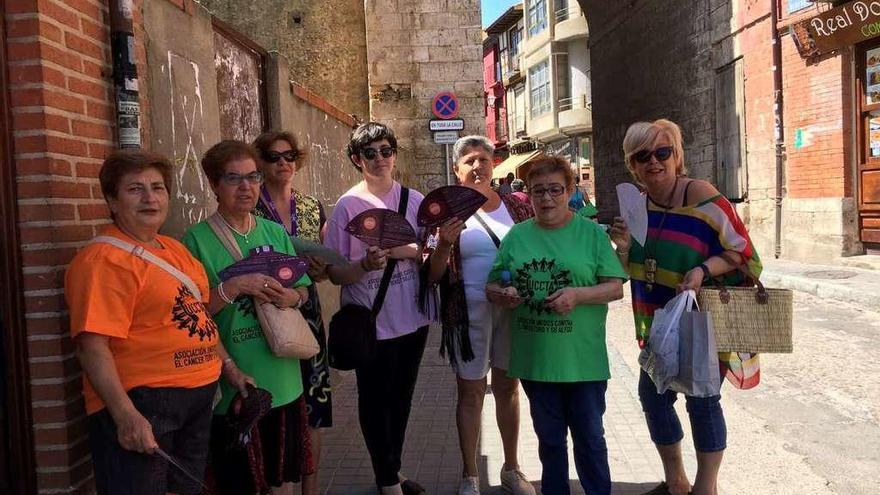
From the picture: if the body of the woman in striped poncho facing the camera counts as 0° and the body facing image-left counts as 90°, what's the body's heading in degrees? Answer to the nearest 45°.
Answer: approximately 45°

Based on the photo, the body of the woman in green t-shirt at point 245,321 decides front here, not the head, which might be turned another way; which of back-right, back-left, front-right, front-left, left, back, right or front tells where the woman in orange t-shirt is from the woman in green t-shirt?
right

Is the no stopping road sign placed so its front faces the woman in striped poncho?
yes

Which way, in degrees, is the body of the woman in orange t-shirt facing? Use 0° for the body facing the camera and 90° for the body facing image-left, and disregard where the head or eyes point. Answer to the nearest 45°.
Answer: approximately 315°

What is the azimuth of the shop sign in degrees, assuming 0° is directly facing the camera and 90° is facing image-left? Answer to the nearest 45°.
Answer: approximately 45°

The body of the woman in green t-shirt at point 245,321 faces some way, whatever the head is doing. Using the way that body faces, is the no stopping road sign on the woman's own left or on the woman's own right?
on the woman's own left
